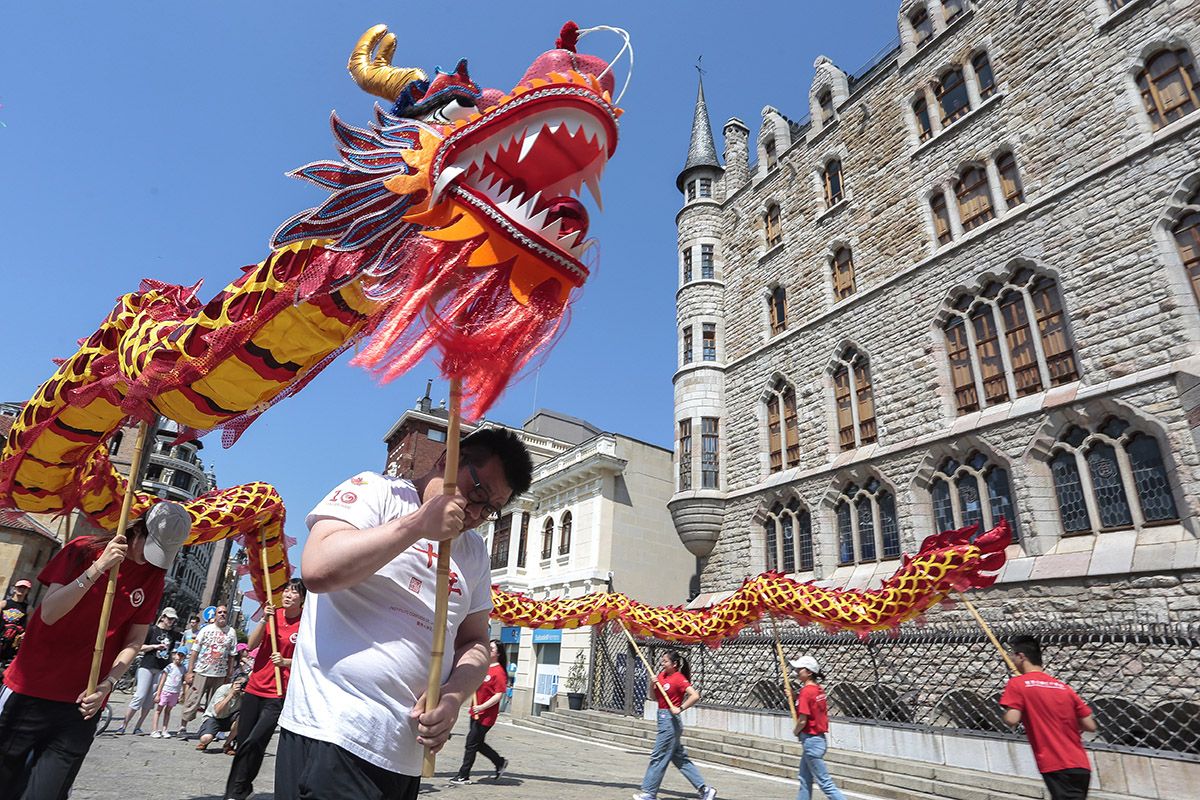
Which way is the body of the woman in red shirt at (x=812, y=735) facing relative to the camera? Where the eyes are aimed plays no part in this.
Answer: to the viewer's left

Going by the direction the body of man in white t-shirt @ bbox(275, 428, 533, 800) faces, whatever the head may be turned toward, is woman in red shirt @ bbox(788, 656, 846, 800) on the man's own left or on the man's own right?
on the man's own left

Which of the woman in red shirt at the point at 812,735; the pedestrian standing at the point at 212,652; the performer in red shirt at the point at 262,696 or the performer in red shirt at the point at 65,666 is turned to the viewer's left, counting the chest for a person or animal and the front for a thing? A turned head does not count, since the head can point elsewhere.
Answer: the woman in red shirt

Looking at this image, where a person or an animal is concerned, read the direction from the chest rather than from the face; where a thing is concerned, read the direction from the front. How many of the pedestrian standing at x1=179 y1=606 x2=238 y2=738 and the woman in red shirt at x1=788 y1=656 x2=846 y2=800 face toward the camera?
1

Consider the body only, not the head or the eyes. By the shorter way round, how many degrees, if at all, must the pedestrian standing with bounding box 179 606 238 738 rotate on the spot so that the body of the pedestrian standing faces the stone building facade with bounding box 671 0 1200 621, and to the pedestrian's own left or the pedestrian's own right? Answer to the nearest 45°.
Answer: approximately 90° to the pedestrian's own left

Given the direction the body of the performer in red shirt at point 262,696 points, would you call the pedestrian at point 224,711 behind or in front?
behind

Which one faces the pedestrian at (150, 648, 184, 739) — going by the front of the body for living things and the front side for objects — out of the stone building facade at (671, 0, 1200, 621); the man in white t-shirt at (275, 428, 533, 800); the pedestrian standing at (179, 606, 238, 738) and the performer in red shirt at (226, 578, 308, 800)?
the stone building facade
